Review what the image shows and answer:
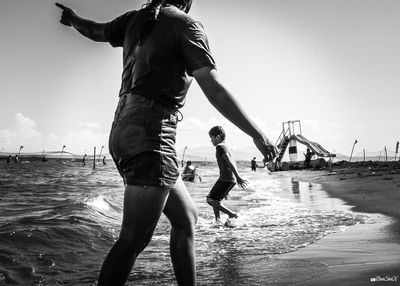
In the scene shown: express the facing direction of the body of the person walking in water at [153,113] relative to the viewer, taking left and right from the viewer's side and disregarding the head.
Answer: facing away from the viewer and to the right of the viewer

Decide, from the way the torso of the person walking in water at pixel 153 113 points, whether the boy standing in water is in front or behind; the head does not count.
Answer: in front
